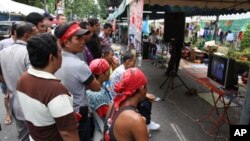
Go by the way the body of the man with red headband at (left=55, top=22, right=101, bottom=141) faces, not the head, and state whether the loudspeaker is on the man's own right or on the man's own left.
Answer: on the man's own left

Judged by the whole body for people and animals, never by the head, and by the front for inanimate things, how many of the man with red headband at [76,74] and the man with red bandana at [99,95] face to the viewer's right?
2

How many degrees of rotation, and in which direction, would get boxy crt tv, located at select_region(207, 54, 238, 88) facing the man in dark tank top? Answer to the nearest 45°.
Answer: approximately 45° to its left

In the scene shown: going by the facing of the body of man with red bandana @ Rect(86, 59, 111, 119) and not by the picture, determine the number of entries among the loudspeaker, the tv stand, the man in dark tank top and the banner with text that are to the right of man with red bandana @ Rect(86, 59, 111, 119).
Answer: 1

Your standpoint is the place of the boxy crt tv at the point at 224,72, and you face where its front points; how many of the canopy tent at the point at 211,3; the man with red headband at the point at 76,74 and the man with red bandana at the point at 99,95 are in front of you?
2

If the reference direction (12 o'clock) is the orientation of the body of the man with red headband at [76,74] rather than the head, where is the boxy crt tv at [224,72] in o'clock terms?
The boxy crt tv is roughly at 11 o'clock from the man with red headband.

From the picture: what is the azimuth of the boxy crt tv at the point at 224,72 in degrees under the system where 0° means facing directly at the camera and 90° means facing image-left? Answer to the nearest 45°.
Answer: approximately 45°

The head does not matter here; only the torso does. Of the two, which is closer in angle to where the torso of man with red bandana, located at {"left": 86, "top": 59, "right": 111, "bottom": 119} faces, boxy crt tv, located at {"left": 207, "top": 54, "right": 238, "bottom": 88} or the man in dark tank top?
the boxy crt tv

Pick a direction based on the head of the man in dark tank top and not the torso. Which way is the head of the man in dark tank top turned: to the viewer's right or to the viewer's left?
to the viewer's right

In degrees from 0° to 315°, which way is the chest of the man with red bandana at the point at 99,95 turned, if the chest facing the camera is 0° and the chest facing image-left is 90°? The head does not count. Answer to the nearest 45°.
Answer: approximately 270°

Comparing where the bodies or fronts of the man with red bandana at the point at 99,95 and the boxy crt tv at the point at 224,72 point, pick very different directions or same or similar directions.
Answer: very different directions

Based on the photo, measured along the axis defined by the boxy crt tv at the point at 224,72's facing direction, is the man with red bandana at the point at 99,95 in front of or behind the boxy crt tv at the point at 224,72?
in front

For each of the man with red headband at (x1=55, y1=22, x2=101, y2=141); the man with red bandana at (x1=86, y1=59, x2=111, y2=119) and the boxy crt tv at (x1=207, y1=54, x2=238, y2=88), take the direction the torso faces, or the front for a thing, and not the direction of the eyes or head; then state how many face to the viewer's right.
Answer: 2
